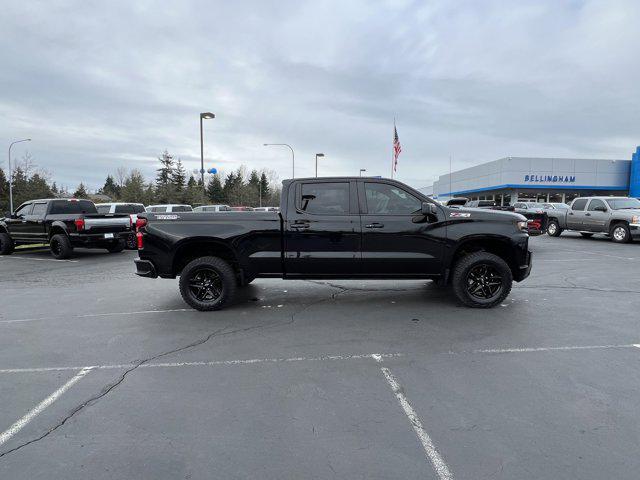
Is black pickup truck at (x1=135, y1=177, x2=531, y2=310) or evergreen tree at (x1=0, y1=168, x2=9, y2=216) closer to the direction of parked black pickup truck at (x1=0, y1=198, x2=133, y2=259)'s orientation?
the evergreen tree

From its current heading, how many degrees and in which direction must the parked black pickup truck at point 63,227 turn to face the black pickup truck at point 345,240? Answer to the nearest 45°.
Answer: approximately 135° to its left

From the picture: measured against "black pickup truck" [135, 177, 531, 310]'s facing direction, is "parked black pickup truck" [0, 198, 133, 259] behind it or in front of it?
behind

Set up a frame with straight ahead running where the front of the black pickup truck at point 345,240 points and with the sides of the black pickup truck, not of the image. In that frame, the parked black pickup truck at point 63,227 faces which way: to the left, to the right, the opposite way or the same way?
the opposite way

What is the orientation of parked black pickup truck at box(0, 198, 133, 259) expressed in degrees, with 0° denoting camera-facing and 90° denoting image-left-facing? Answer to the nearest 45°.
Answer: approximately 135°

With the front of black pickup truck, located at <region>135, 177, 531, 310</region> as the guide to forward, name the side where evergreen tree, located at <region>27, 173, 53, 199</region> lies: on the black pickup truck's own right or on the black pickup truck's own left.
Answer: on the black pickup truck's own left

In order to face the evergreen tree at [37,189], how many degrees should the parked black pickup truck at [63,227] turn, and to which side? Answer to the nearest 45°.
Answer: approximately 45° to its right

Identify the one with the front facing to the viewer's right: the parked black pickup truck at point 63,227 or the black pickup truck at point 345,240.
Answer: the black pickup truck

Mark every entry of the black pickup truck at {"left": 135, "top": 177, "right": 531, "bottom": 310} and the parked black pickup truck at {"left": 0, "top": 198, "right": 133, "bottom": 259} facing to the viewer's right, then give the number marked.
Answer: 1

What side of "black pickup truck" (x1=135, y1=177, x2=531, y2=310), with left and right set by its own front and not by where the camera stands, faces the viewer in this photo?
right

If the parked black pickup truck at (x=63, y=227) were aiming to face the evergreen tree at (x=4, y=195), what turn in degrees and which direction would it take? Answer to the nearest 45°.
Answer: approximately 45° to its right

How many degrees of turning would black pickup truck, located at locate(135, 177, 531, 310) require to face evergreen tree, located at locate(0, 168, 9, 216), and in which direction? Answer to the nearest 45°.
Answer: approximately 135° to its left
